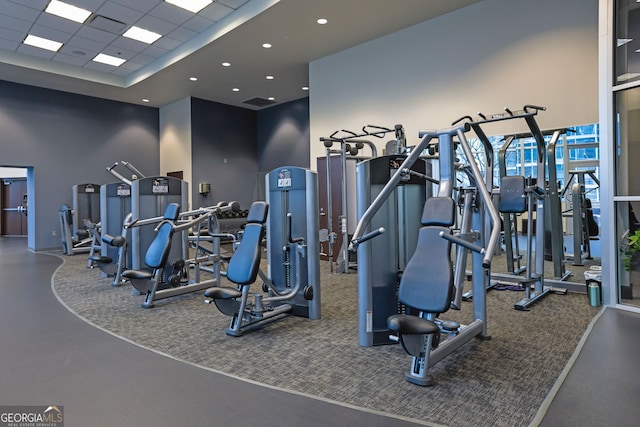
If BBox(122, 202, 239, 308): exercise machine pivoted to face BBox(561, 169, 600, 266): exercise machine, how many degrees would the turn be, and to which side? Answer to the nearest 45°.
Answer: approximately 135° to its left

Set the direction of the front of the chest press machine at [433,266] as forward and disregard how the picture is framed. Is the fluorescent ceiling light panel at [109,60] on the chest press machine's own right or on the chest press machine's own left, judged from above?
on the chest press machine's own right

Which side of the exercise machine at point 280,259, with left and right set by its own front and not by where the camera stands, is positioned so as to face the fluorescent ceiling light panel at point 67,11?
right

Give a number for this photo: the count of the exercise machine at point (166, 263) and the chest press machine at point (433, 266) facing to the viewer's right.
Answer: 0

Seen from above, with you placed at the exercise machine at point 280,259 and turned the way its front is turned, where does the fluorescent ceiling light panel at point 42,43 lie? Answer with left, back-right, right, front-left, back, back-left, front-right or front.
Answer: right

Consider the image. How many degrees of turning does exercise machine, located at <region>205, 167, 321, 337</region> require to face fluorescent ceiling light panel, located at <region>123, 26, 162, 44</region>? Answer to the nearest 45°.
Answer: approximately 90° to its right

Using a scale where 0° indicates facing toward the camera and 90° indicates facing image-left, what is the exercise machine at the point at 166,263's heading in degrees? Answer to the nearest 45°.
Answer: approximately 45°

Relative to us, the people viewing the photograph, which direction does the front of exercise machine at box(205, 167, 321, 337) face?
facing the viewer and to the left of the viewer

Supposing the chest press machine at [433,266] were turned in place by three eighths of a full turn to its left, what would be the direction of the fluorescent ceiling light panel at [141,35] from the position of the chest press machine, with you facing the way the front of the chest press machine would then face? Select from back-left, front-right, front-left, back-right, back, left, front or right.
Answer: back-left

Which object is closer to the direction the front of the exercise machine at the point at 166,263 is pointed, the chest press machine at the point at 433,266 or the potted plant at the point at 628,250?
the chest press machine
